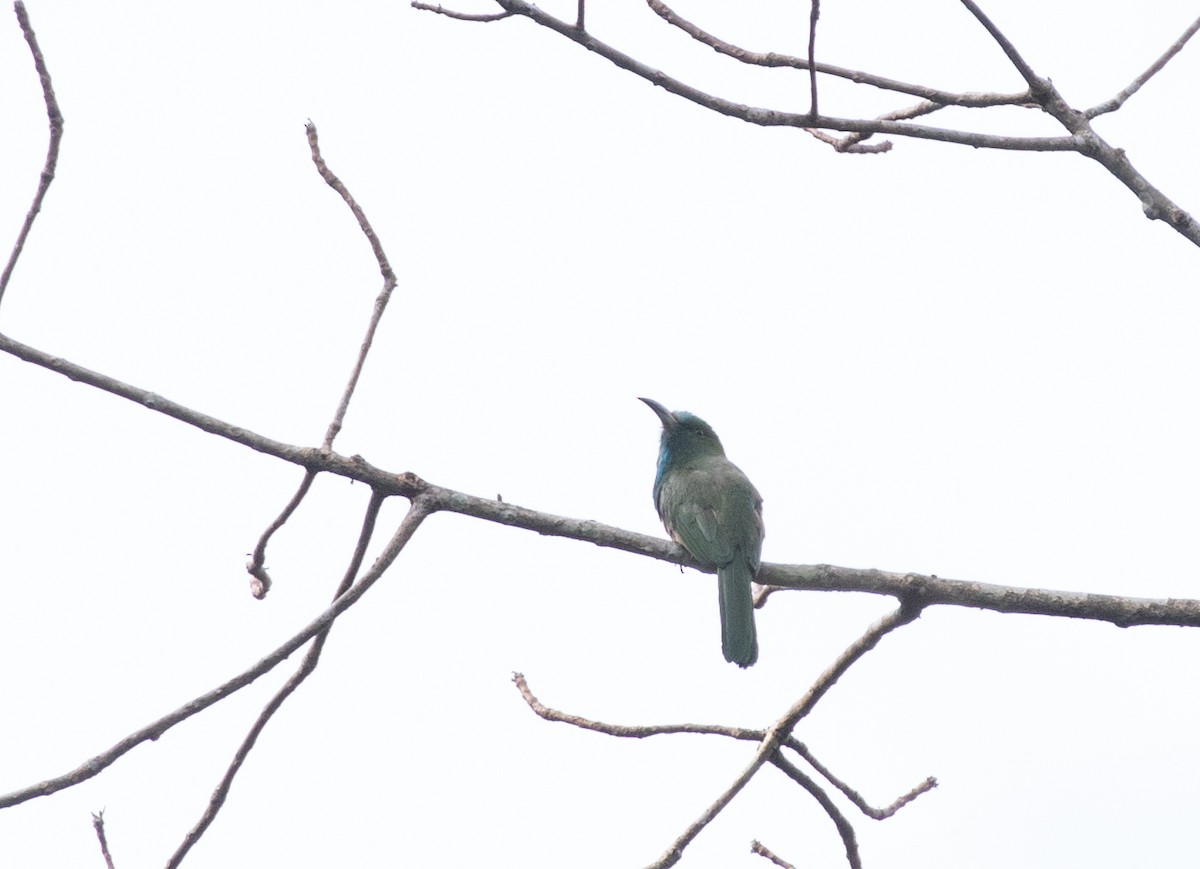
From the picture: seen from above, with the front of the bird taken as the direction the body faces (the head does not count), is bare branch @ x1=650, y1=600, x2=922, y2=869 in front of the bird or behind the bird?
behind

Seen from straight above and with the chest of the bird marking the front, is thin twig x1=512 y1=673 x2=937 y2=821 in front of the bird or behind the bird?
behind

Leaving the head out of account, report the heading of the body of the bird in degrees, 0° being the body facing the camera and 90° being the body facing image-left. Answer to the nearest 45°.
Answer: approximately 135°
